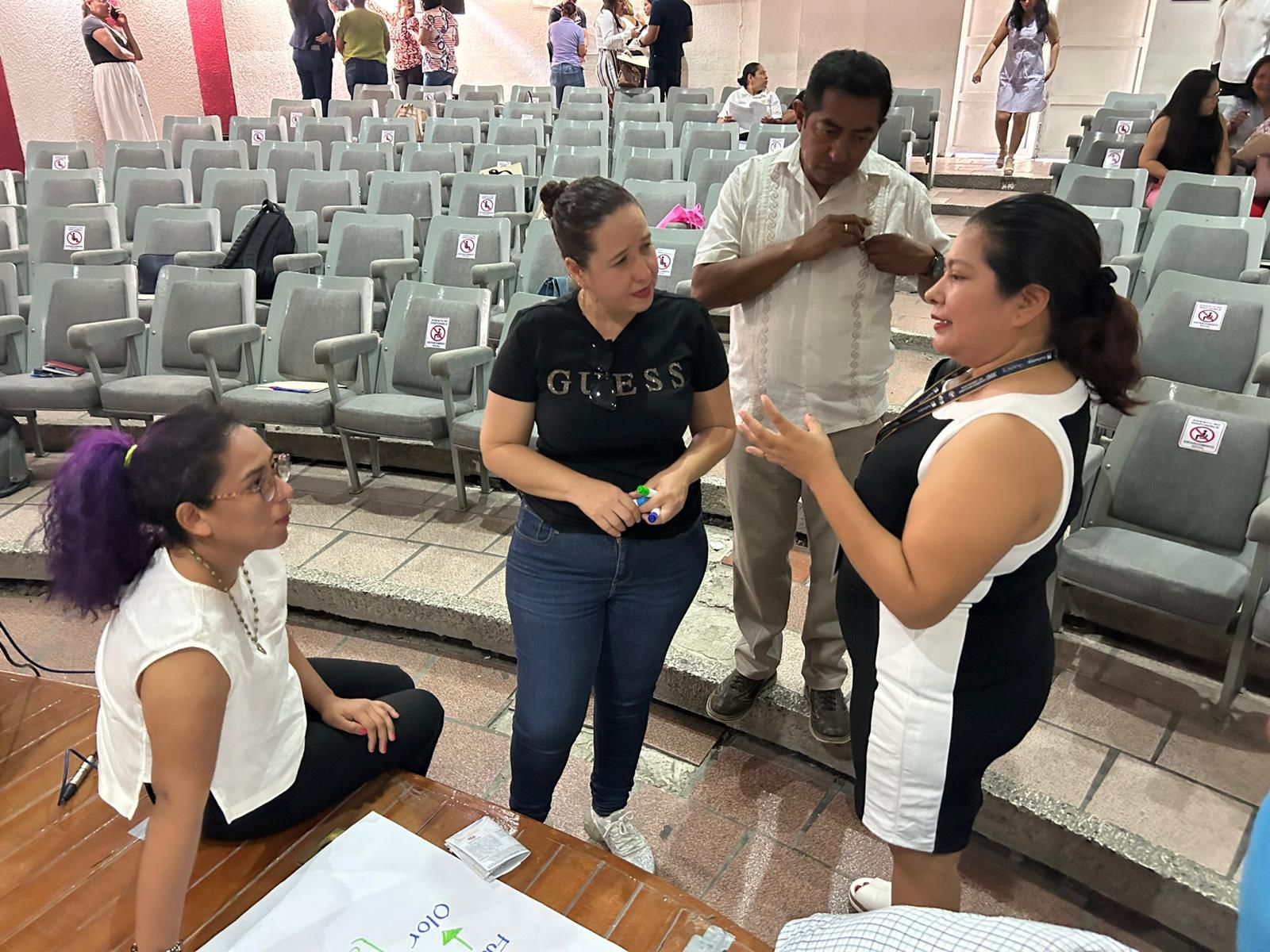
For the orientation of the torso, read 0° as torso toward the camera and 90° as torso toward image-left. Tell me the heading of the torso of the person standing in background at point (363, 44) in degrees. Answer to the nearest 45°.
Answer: approximately 180°

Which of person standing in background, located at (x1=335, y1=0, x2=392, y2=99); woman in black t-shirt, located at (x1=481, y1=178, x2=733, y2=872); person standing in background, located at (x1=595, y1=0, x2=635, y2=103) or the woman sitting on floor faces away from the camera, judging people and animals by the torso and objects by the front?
person standing in background, located at (x1=335, y1=0, x2=392, y2=99)

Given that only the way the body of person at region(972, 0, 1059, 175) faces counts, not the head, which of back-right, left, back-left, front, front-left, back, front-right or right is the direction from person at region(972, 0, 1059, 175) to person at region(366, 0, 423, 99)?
right

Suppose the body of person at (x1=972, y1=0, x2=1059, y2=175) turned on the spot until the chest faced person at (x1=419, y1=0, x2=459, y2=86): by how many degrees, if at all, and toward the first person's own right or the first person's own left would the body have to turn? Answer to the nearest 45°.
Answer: approximately 90° to the first person's own right

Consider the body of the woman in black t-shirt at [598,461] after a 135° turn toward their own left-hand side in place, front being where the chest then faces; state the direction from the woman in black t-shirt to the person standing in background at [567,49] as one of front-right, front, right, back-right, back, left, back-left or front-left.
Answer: front-left

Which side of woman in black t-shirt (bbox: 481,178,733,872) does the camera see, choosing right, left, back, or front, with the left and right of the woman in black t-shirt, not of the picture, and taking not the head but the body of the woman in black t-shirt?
front

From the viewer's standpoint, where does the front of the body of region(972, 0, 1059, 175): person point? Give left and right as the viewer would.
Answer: facing the viewer

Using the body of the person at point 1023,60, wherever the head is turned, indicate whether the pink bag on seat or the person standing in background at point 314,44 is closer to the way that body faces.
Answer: the pink bag on seat

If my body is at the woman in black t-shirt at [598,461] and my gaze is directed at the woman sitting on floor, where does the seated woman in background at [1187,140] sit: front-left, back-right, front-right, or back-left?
back-right

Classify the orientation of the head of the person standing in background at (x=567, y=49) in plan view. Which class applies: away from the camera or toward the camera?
away from the camera

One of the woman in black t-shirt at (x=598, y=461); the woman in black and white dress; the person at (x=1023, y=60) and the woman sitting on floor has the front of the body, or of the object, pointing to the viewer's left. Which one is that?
the woman in black and white dress

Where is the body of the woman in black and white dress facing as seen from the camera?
to the viewer's left

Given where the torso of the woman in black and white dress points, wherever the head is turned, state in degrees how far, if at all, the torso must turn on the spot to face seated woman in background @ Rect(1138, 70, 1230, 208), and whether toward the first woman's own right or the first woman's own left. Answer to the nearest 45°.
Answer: approximately 90° to the first woman's own right

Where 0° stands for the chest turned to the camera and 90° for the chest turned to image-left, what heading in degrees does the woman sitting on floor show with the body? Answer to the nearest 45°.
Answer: approximately 270°

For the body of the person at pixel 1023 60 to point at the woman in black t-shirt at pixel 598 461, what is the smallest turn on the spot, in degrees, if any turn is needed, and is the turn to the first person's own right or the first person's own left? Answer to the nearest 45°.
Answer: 0° — they already face them

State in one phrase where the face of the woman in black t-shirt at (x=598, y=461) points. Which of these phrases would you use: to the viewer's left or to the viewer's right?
to the viewer's right

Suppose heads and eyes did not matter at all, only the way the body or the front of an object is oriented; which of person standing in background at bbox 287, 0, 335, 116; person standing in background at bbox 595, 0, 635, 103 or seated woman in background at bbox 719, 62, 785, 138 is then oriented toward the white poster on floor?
the seated woman in background
